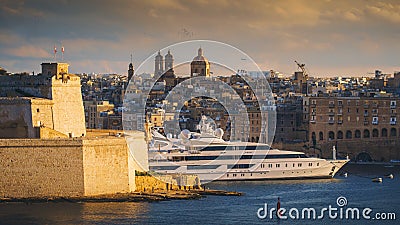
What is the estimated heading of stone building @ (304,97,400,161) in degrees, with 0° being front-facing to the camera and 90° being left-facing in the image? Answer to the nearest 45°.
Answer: approximately 0°

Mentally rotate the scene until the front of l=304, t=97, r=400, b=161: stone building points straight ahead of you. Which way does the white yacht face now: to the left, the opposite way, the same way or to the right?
to the left

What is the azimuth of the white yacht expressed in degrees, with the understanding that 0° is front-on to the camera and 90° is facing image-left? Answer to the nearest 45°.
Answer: approximately 270°

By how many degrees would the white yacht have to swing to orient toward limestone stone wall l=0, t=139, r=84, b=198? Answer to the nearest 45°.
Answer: approximately 135° to its right

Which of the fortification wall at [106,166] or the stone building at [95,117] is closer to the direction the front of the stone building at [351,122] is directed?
the fortification wall

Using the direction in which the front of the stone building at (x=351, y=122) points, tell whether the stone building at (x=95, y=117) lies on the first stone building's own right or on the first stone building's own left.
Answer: on the first stone building's own right

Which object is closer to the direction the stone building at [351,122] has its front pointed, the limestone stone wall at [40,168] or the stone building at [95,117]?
the limestone stone wall

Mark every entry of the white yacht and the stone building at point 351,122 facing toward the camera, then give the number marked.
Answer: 1
